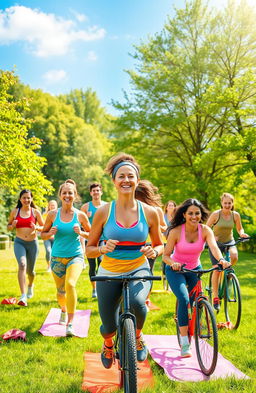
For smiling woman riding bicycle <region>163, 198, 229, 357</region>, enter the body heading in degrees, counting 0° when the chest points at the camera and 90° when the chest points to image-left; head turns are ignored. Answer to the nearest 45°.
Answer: approximately 0°

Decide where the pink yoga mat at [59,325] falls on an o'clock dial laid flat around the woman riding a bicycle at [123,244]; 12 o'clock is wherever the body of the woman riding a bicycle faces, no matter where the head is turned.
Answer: The pink yoga mat is roughly at 5 o'clock from the woman riding a bicycle.

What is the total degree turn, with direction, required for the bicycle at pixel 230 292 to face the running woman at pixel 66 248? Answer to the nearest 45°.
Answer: approximately 90° to its right

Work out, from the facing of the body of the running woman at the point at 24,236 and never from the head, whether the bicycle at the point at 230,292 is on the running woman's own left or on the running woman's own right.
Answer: on the running woman's own left

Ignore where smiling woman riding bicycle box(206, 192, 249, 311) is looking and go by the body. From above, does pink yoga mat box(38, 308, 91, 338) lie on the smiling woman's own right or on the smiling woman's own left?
on the smiling woman's own right

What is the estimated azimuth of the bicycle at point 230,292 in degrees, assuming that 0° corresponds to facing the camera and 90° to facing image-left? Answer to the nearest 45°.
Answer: approximately 315°

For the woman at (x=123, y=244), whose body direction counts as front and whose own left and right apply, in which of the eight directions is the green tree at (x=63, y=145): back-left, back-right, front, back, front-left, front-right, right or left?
back

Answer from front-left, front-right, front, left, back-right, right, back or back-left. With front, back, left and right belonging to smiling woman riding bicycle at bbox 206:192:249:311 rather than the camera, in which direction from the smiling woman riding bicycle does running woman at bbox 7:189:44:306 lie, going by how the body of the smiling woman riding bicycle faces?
right
